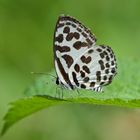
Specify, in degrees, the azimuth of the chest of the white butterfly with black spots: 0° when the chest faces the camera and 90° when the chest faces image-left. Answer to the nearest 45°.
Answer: approximately 90°

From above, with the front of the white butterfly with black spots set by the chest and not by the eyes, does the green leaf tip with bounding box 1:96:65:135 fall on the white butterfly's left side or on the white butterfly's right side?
on the white butterfly's left side
